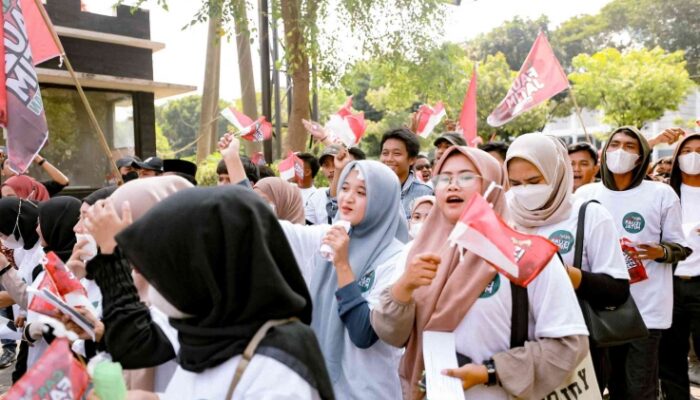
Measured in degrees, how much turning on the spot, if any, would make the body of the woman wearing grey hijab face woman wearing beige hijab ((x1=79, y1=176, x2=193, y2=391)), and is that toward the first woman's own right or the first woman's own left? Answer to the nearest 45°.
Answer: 0° — they already face them

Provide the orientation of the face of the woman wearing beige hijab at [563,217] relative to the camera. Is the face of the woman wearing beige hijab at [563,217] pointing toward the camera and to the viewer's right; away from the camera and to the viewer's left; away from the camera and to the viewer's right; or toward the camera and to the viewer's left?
toward the camera and to the viewer's left

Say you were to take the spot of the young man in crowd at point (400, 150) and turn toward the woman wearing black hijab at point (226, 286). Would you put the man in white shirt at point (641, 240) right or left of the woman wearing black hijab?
left

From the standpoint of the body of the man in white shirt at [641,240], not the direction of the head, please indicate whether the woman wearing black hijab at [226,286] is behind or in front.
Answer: in front

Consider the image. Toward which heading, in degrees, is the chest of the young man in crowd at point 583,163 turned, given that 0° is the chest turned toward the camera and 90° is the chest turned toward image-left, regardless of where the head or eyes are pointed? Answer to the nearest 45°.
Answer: approximately 45°

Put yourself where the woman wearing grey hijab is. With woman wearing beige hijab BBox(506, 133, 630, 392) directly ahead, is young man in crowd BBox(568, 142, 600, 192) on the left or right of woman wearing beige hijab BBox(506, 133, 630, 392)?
left
